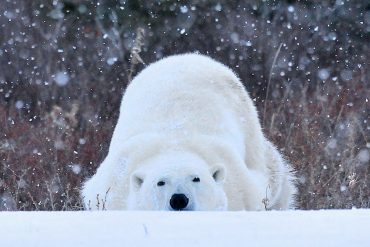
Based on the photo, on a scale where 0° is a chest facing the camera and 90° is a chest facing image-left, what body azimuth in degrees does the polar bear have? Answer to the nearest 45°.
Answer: approximately 0°
